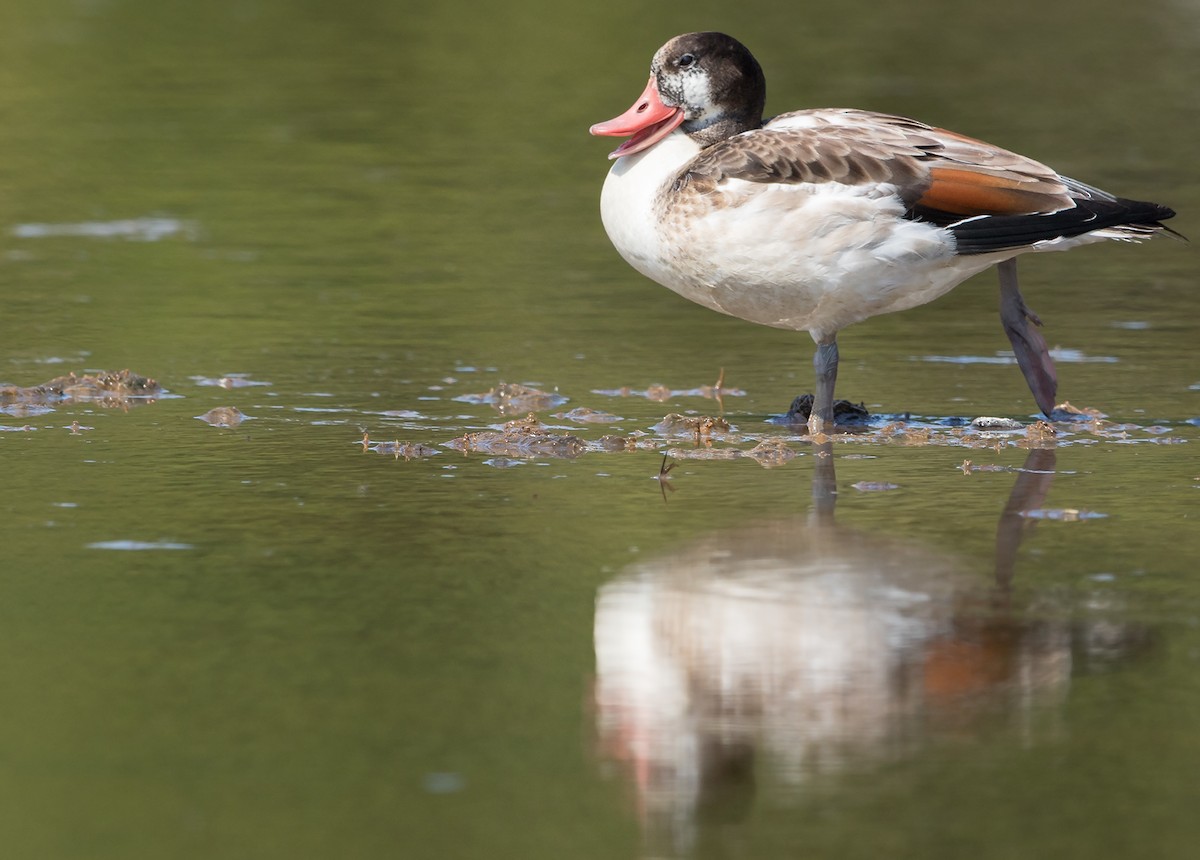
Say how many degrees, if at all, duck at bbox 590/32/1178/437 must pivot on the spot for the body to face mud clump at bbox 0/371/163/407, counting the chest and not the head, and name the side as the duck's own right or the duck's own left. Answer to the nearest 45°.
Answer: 0° — it already faces it

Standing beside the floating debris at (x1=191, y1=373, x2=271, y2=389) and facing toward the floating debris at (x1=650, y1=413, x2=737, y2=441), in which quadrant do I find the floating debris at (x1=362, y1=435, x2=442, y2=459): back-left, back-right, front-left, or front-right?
front-right

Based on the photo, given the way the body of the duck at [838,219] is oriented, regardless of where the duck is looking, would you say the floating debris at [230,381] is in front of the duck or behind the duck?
in front

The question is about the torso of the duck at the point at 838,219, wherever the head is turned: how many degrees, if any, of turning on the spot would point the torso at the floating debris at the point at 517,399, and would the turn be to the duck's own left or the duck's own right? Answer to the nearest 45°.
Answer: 0° — it already faces it

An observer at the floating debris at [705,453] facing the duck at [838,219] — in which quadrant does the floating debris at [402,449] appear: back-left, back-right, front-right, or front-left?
back-left

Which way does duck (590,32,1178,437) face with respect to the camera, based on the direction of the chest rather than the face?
to the viewer's left

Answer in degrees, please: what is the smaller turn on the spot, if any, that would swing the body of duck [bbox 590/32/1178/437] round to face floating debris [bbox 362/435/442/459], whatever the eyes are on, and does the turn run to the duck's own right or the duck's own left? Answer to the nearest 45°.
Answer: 0° — it already faces it

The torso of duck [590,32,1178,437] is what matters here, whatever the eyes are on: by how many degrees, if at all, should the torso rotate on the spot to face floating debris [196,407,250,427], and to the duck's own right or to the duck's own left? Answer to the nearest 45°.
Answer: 0° — it already faces it

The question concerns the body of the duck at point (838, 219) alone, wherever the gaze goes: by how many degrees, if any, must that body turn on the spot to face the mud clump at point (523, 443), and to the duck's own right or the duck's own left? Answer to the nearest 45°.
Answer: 0° — it already faces it
